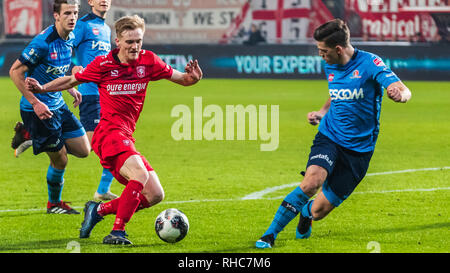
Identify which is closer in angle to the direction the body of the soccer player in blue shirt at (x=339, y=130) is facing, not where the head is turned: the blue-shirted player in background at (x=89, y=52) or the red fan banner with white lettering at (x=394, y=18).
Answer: the blue-shirted player in background

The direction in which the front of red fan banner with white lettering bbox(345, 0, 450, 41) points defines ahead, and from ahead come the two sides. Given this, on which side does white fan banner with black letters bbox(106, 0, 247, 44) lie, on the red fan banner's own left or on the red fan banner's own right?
on the red fan banner's own right

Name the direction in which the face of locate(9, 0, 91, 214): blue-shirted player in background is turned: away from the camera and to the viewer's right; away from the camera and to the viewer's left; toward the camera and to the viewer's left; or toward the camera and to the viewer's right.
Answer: toward the camera and to the viewer's right

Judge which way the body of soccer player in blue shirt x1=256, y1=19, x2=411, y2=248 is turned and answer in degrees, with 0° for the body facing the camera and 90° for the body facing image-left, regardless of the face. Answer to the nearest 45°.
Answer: approximately 45°

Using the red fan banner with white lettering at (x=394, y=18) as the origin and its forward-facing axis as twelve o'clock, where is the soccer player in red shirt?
The soccer player in red shirt is roughly at 12 o'clock from the red fan banner with white lettering.

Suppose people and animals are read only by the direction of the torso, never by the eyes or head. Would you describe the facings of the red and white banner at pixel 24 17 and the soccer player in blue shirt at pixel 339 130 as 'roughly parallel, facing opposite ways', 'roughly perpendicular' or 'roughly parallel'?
roughly perpendicular

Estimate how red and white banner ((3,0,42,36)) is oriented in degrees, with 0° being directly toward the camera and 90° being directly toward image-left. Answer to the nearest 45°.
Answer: approximately 0°

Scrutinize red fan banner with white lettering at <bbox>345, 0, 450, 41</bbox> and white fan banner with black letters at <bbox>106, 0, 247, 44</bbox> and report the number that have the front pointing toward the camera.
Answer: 2

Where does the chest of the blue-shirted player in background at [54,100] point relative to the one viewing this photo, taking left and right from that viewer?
facing the viewer and to the right of the viewer

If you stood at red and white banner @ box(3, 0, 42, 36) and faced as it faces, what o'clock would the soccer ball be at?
The soccer ball is roughly at 12 o'clock from the red and white banner.

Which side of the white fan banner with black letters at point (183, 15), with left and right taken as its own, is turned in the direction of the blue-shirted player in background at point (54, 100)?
front
